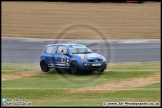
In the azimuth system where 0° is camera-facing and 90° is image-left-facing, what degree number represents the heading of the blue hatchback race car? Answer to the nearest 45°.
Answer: approximately 315°
